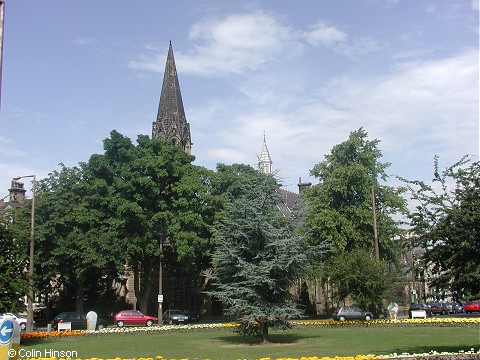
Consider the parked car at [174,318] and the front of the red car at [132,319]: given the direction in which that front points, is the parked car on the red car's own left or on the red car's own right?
on the red car's own left

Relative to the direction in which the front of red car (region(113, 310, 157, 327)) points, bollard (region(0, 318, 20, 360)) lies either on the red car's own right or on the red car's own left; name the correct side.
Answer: on the red car's own right

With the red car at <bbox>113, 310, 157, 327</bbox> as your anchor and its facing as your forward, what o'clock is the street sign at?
The street sign is roughly at 3 o'clock from the red car.

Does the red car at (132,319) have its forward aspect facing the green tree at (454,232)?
no

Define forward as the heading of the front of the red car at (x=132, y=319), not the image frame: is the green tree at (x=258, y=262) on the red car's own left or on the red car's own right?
on the red car's own right

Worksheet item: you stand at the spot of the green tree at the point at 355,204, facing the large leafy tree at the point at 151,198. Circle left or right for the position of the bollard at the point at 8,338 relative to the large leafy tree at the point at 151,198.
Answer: left

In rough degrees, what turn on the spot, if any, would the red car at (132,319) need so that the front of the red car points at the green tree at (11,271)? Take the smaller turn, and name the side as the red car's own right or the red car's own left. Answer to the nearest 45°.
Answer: approximately 180°
